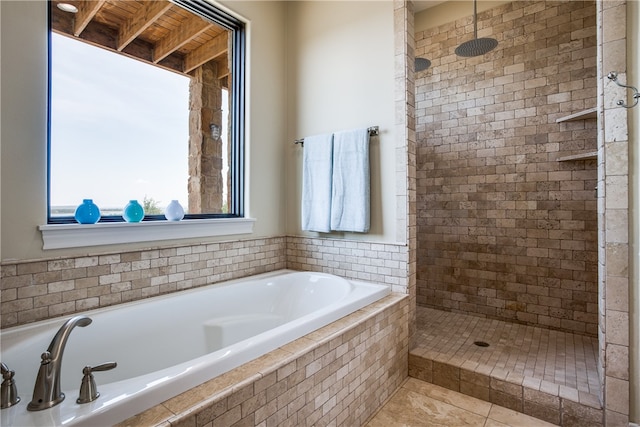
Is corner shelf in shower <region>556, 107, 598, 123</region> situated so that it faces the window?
yes

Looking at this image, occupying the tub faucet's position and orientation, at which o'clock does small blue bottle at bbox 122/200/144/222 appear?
The small blue bottle is roughly at 11 o'clock from the tub faucet.

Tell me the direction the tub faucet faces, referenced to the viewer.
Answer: facing away from the viewer and to the right of the viewer

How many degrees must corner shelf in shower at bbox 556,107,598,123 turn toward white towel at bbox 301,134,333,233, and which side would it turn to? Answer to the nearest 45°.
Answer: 0° — it already faces it

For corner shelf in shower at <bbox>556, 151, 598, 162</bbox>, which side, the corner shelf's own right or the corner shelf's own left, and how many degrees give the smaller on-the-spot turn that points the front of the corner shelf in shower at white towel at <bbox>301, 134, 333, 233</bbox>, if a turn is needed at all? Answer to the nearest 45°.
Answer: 0° — it already faces it

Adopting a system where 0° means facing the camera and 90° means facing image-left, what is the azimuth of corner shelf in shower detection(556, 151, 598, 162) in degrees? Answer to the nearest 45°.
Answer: approximately 45°
